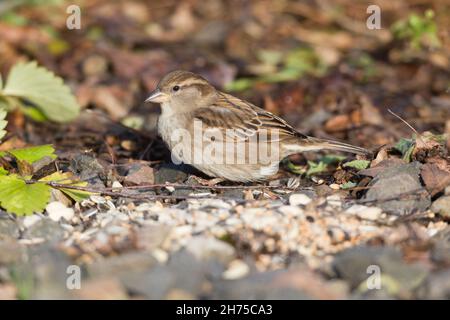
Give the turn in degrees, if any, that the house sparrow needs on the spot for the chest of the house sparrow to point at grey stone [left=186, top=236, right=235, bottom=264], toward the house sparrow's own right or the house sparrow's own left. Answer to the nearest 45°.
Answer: approximately 90° to the house sparrow's own left

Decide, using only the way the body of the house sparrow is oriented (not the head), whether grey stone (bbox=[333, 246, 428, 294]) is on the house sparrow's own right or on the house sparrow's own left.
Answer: on the house sparrow's own left

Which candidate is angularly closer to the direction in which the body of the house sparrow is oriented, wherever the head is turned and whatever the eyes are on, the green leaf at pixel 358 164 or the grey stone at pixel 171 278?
the grey stone

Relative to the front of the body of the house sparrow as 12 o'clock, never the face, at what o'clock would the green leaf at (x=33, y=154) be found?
The green leaf is roughly at 11 o'clock from the house sparrow.

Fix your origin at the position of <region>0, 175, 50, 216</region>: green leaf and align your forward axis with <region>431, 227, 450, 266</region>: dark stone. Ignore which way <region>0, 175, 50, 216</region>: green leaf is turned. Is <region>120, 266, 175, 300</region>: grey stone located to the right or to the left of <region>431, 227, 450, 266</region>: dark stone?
right

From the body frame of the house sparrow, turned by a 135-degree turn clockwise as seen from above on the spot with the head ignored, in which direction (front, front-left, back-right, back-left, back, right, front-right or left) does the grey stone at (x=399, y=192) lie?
right

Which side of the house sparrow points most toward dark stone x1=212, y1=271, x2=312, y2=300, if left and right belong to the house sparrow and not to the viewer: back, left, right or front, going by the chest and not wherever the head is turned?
left

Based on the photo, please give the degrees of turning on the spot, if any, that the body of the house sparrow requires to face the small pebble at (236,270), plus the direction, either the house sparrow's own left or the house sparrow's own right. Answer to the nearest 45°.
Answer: approximately 90° to the house sparrow's own left

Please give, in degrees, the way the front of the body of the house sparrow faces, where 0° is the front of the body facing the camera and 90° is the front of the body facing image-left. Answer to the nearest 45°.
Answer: approximately 90°

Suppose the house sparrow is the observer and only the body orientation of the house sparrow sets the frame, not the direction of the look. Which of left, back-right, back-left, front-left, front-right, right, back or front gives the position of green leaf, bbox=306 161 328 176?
back

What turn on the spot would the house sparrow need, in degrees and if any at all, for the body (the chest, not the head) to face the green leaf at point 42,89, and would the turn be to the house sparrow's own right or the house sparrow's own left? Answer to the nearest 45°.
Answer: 0° — it already faces it

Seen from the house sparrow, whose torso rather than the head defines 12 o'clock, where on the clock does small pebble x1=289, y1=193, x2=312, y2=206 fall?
The small pebble is roughly at 8 o'clock from the house sparrow.

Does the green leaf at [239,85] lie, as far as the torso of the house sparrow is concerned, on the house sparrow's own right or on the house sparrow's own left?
on the house sparrow's own right

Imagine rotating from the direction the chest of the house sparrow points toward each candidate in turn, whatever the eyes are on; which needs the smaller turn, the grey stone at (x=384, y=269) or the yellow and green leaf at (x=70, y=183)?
the yellow and green leaf
